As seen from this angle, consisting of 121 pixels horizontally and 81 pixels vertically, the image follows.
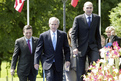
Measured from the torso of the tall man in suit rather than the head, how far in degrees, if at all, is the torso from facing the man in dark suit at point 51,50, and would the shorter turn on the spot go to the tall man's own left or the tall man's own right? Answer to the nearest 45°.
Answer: approximately 90° to the tall man's own right

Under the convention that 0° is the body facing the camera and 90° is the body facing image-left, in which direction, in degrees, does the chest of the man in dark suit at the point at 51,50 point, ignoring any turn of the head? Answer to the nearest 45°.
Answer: approximately 0°

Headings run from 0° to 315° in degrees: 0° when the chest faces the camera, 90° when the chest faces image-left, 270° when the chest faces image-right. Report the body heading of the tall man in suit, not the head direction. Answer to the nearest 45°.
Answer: approximately 0°

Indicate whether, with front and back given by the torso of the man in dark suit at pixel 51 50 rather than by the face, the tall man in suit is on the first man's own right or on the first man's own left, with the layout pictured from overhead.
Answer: on the first man's own left

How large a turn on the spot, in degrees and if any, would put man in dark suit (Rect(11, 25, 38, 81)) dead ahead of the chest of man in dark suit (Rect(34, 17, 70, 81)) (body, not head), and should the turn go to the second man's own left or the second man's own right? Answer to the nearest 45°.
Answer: approximately 135° to the second man's own right

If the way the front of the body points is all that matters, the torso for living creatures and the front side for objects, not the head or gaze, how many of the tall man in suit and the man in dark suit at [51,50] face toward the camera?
2
